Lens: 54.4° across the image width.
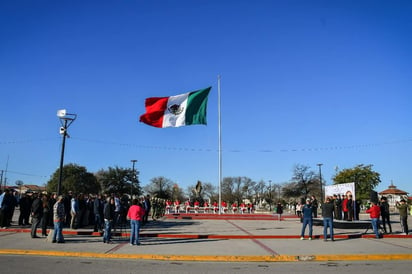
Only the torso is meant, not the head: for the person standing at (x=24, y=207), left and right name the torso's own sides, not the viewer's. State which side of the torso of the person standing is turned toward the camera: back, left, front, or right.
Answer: back

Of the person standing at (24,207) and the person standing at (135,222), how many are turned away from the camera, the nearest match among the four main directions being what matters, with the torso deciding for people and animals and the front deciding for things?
2

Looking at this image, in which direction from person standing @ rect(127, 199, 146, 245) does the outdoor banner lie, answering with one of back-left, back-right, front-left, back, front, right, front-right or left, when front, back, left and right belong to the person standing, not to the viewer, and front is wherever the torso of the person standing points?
front-right

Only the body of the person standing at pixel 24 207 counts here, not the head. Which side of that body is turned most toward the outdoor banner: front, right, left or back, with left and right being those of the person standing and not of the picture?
front

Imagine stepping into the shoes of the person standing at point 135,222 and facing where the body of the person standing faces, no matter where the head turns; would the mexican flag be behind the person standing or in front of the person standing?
in front

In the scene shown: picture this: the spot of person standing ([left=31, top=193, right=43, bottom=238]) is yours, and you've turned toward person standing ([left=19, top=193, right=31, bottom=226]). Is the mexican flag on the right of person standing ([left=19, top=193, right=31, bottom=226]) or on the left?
right

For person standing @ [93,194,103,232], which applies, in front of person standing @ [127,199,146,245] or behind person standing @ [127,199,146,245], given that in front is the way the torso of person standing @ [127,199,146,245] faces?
in front

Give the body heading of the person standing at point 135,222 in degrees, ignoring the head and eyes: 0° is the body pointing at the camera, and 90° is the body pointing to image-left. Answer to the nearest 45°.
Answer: approximately 180°
